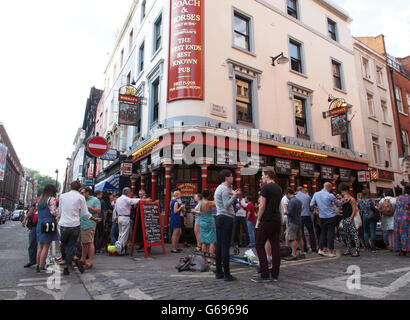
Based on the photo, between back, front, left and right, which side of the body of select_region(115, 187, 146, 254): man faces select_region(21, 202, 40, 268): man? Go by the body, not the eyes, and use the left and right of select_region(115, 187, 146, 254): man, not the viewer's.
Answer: back

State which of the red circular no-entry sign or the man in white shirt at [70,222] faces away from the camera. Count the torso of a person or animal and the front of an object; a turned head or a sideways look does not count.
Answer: the man in white shirt

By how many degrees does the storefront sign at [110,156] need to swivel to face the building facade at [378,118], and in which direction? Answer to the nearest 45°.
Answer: approximately 135° to its left

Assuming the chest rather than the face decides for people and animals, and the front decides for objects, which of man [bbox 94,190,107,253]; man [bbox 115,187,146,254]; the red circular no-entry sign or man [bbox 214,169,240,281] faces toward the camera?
the red circular no-entry sign

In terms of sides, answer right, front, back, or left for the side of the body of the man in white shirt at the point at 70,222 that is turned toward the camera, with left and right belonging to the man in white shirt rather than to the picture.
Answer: back
